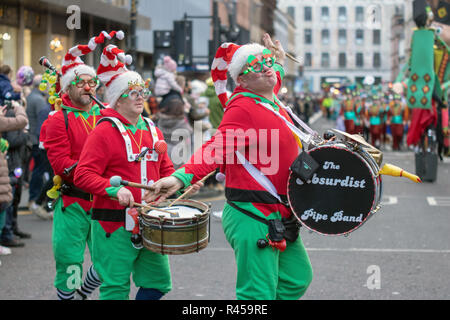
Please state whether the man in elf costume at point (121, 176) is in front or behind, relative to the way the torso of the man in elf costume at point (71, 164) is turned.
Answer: in front

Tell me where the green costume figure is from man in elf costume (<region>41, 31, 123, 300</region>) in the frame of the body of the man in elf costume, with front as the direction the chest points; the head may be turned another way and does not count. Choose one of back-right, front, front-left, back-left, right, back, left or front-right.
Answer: left

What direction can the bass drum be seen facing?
toward the camera

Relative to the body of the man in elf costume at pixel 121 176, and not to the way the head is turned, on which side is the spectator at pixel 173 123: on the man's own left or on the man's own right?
on the man's own left

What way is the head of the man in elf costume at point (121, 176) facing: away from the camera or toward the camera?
toward the camera

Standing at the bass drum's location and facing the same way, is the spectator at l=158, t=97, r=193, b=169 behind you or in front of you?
behind

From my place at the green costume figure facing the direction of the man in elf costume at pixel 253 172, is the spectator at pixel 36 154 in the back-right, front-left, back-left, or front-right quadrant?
front-right

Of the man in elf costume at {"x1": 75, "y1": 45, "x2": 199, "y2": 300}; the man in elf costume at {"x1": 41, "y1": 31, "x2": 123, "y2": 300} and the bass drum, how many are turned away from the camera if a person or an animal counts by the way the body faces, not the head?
0

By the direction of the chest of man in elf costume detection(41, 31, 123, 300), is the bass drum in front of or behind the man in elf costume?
in front

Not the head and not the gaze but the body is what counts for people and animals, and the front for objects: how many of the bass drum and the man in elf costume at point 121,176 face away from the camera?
0
